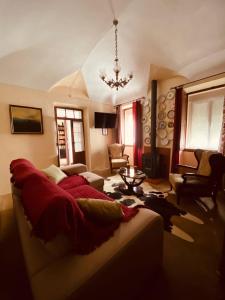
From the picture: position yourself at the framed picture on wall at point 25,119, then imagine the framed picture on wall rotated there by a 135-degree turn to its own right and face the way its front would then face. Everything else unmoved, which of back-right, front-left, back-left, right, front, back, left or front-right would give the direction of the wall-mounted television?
back-right

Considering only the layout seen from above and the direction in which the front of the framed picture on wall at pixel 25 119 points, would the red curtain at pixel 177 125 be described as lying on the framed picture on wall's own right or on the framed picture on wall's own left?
on the framed picture on wall's own left

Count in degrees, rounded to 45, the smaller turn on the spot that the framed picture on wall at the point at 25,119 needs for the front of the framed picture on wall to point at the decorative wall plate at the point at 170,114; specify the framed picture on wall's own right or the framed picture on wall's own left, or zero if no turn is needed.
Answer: approximately 45° to the framed picture on wall's own left

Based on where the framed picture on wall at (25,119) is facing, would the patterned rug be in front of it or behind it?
in front

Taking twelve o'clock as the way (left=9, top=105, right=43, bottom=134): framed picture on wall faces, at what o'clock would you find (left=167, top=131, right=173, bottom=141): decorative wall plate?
The decorative wall plate is roughly at 10 o'clock from the framed picture on wall.

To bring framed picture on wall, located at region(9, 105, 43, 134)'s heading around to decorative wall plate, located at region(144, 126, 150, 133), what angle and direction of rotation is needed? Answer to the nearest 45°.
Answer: approximately 90° to its left

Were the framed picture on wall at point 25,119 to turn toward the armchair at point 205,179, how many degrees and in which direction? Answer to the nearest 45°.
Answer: approximately 45° to its left

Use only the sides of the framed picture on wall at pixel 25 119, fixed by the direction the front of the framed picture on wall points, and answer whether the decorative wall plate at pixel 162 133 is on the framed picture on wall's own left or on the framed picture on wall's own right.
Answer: on the framed picture on wall's own left

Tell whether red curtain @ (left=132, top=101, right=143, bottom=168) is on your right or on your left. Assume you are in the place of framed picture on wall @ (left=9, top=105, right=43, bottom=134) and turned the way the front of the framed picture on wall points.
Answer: on your left

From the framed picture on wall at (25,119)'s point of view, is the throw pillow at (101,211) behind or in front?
in front

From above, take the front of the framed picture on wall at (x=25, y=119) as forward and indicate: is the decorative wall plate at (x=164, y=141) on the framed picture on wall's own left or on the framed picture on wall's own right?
on the framed picture on wall's own left

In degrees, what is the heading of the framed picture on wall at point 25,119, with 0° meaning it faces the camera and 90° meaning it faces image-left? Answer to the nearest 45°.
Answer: approximately 0°
